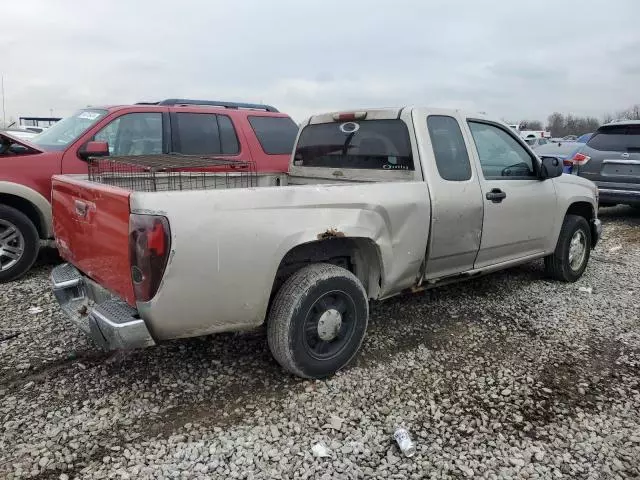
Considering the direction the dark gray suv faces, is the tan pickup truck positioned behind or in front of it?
behind

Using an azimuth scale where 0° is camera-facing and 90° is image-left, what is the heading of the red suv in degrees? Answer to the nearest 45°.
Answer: approximately 45°

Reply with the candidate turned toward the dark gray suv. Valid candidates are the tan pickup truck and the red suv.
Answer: the tan pickup truck

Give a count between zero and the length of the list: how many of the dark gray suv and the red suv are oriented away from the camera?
1

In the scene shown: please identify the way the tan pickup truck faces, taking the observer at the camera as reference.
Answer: facing away from the viewer and to the right of the viewer

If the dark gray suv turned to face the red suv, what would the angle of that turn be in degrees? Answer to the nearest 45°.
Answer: approximately 135° to its left

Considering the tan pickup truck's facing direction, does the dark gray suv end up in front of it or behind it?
in front

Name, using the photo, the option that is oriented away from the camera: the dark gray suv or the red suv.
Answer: the dark gray suv

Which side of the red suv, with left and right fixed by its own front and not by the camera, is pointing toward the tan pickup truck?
left

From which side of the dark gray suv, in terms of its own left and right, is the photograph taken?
back

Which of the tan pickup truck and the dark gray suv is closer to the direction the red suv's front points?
the tan pickup truck

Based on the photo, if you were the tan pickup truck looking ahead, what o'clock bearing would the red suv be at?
The red suv is roughly at 9 o'clock from the tan pickup truck.
